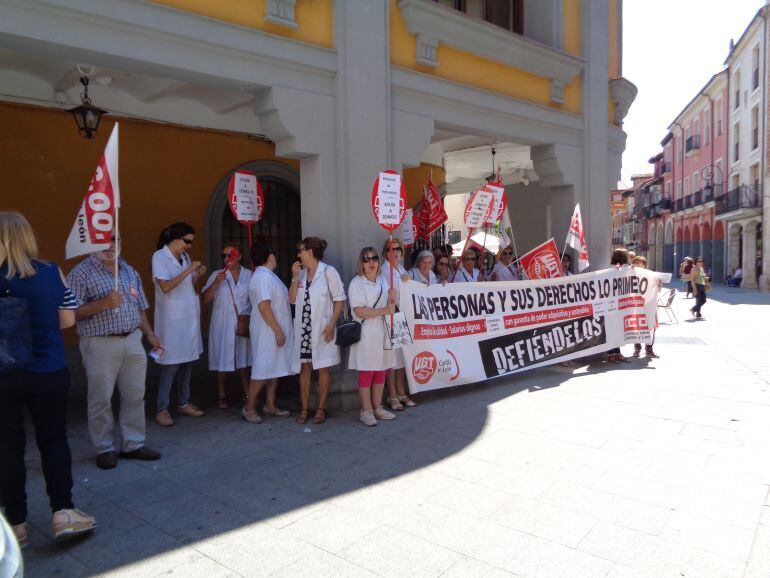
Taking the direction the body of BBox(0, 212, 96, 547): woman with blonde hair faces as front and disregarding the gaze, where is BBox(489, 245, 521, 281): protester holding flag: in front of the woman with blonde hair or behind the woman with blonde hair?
in front

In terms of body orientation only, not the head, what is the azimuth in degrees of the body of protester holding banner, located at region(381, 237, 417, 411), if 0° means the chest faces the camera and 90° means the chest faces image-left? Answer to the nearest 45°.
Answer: approximately 315°

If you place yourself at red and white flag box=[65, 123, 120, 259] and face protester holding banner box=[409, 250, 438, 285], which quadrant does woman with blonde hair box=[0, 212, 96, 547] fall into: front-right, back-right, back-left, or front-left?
back-right

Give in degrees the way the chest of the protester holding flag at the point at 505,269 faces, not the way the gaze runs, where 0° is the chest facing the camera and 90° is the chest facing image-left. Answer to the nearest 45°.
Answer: approximately 0°

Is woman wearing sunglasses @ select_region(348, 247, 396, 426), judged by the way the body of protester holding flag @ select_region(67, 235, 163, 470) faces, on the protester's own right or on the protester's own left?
on the protester's own left

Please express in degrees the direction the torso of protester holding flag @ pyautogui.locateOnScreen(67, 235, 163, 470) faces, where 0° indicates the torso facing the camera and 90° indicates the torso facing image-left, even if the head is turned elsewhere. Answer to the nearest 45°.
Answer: approximately 315°

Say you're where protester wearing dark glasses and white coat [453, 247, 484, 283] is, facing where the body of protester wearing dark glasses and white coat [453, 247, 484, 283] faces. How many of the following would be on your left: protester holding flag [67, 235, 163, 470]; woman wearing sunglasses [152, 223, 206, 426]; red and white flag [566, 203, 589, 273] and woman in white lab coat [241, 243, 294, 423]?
1

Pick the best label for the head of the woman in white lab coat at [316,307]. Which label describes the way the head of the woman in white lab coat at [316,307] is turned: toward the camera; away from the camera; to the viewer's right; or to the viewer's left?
to the viewer's left

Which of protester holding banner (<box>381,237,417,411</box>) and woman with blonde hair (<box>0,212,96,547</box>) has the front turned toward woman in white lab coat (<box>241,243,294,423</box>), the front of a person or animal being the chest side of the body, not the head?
the woman with blonde hair
